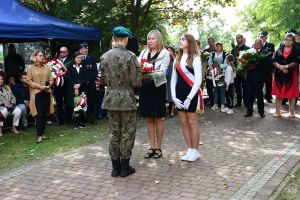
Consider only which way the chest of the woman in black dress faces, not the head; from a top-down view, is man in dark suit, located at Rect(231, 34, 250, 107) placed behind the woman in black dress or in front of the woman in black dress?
behind

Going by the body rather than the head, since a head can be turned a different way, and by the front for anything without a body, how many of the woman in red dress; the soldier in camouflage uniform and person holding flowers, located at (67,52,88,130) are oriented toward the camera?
2

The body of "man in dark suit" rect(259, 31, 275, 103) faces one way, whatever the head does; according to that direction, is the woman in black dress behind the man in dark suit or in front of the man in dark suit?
in front

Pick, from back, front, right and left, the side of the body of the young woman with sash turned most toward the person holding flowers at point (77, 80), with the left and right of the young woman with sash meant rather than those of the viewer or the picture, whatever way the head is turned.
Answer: right

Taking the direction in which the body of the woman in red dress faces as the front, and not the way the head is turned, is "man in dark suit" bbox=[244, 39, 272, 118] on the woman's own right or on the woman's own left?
on the woman's own right

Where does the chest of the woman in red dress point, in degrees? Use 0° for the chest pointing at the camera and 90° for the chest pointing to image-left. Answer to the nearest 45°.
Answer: approximately 0°

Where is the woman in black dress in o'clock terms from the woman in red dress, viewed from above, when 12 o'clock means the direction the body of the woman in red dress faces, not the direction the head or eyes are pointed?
The woman in black dress is roughly at 1 o'clock from the woman in red dress.

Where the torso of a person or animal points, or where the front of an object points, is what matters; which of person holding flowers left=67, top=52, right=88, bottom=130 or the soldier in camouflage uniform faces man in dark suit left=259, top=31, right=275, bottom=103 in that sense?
the soldier in camouflage uniform

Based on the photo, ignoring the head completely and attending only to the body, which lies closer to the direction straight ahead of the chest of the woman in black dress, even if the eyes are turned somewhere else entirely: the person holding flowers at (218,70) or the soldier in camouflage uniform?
the soldier in camouflage uniform

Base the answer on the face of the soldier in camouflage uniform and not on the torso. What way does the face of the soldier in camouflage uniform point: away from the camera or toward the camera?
away from the camera

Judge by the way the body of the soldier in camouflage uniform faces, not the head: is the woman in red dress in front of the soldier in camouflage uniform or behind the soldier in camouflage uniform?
in front
